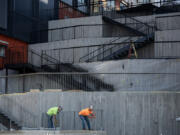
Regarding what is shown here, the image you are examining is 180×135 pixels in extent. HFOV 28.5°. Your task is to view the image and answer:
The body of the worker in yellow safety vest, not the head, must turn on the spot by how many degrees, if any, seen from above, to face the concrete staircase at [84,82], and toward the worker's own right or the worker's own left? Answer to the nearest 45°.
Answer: approximately 45° to the worker's own left

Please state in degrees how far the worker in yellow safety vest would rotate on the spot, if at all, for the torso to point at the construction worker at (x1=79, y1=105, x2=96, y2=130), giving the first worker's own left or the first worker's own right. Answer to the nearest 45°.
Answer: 0° — they already face them

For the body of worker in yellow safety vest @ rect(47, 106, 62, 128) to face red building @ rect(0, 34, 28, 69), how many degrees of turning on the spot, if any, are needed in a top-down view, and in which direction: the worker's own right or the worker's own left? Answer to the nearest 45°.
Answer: approximately 90° to the worker's own left

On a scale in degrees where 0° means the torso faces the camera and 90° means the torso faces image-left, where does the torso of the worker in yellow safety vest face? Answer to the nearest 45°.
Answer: approximately 270°

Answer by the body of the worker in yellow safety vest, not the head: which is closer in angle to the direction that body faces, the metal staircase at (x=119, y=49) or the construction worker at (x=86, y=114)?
the construction worker

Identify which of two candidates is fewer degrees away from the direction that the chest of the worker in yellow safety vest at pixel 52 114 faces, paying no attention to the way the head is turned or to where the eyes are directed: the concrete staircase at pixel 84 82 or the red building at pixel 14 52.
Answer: the concrete staircase

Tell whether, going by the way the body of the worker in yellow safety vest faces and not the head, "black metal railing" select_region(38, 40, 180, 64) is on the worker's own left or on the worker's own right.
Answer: on the worker's own left

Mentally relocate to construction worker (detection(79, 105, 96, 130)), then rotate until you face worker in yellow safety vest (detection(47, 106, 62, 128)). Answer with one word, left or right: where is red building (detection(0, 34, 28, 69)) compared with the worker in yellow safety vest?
right

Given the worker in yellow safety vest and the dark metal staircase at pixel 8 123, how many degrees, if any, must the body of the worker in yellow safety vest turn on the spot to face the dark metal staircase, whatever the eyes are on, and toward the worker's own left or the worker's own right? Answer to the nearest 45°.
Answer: approximately 135° to the worker's own left

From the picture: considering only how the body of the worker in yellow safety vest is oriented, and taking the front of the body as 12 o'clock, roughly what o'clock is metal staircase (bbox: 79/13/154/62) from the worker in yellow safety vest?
The metal staircase is roughly at 10 o'clock from the worker in yellow safety vest.
